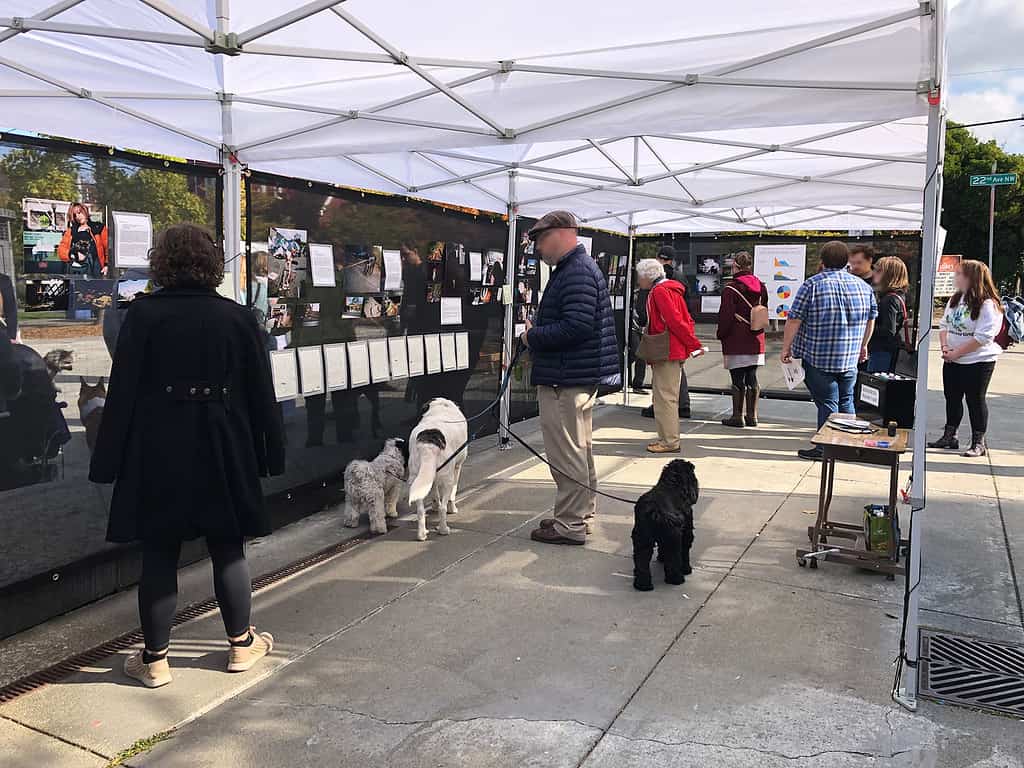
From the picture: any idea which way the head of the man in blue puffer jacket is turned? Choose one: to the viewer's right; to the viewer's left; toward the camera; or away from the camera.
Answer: to the viewer's left

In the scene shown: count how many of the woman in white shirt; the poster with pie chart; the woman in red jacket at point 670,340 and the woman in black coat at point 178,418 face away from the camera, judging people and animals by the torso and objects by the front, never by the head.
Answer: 1

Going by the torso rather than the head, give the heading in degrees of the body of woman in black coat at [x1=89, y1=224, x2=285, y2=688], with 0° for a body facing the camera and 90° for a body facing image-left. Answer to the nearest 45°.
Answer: approximately 180°

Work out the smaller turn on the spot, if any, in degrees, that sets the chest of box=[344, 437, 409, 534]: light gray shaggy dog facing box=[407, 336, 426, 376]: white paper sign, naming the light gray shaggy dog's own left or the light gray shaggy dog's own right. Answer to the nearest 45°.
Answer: approximately 45° to the light gray shaggy dog's own left

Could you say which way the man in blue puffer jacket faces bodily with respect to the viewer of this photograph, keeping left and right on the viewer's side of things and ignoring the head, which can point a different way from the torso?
facing to the left of the viewer

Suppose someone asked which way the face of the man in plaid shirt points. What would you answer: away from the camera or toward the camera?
away from the camera

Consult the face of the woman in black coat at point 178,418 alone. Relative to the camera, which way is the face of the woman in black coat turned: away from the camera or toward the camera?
away from the camera

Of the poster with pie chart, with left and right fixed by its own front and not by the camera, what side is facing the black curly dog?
front

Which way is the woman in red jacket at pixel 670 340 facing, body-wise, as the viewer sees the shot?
to the viewer's left
